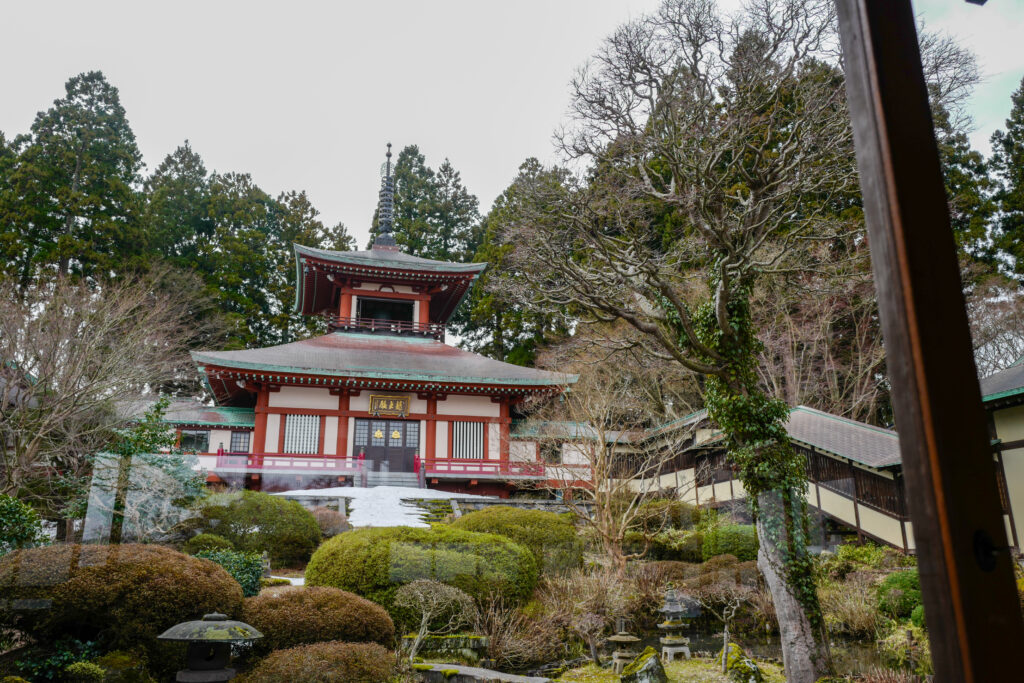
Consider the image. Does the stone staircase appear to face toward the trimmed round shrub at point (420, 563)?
yes

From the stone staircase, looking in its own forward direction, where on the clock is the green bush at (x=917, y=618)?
The green bush is roughly at 11 o'clock from the stone staircase.

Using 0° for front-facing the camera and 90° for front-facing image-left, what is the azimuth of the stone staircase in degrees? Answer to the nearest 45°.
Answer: approximately 0°

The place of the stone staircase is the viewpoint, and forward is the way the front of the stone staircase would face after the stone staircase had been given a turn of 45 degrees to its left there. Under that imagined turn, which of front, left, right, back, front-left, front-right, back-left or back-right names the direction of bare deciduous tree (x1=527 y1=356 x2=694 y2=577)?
front

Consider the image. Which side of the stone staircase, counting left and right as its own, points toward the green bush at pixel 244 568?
front

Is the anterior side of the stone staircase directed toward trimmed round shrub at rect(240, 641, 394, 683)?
yes

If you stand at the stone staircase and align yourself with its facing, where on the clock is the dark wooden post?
The dark wooden post is roughly at 12 o'clock from the stone staircase.

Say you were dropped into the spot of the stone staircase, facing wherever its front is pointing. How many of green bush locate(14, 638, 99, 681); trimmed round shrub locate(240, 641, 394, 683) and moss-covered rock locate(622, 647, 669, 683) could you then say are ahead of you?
3

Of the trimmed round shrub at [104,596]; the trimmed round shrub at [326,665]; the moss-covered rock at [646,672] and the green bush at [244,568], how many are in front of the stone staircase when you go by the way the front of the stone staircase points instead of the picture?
4

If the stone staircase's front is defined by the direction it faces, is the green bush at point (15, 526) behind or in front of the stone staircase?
in front

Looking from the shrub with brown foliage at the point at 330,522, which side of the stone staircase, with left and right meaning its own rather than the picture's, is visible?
front

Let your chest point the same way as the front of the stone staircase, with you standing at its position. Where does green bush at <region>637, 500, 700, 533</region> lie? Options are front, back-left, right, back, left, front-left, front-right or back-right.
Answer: front-left

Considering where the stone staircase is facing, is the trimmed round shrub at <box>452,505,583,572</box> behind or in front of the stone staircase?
in front

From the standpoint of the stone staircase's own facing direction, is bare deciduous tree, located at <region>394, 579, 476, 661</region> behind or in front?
in front
